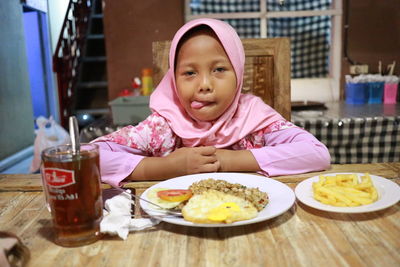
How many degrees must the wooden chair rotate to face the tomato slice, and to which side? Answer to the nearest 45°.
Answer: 0° — it already faces it

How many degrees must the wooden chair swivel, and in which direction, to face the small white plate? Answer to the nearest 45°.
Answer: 0° — it already faces it

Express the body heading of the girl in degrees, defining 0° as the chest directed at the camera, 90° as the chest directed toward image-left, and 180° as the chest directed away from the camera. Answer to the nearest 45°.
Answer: approximately 0°

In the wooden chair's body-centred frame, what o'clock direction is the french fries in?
The french fries is roughly at 12 o'clock from the wooden chair.
